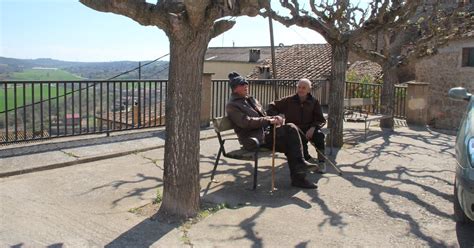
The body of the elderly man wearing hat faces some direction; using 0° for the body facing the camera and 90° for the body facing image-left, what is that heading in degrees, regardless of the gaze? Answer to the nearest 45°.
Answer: approximately 270°

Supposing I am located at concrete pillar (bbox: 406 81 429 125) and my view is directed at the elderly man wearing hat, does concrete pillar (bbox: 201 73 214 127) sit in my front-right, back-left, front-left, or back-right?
front-right

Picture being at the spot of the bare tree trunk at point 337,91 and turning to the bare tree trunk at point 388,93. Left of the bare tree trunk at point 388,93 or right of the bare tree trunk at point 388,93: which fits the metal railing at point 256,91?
left

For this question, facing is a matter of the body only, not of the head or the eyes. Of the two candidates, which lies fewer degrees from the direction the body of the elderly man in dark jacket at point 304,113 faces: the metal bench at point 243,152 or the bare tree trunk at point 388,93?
the metal bench

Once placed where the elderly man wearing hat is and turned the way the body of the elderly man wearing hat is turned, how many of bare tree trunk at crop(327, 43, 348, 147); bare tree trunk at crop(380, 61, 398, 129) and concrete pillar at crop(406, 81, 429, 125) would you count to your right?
0

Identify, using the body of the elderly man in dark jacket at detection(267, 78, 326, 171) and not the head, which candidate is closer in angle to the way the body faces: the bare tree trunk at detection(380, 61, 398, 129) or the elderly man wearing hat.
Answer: the elderly man wearing hat

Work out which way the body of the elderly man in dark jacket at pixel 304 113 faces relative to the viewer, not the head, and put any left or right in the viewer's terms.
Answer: facing the viewer

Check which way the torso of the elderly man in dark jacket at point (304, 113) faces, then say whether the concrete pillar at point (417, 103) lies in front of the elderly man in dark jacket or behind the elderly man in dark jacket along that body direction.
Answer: behind

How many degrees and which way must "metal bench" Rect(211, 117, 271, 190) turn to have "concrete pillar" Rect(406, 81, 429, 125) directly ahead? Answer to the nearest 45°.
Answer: approximately 90° to its left

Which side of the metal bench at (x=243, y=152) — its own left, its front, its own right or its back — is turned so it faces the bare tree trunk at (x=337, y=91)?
left

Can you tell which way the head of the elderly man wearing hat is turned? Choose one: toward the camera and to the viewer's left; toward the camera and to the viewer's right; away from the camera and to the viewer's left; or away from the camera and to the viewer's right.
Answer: toward the camera and to the viewer's right

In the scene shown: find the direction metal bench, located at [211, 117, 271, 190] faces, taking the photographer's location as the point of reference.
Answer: facing the viewer and to the right of the viewer
